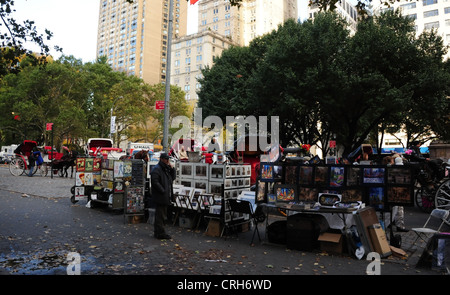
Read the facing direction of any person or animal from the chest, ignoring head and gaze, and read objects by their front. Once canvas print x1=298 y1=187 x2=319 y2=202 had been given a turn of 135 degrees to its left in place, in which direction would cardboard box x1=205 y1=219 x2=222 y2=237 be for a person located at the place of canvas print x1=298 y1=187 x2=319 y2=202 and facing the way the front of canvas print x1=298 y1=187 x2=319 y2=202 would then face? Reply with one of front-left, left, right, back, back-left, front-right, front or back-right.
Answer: back-left

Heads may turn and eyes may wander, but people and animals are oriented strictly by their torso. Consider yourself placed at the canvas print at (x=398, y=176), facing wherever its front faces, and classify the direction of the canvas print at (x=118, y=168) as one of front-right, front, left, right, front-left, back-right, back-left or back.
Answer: right

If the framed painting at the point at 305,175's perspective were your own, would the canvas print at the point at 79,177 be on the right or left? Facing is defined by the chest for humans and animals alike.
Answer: on its right

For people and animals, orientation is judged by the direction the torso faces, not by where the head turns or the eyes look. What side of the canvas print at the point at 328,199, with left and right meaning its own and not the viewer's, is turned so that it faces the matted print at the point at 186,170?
right

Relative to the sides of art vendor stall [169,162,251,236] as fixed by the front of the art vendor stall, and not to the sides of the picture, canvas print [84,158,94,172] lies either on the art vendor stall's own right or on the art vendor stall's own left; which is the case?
on the art vendor stall's own right

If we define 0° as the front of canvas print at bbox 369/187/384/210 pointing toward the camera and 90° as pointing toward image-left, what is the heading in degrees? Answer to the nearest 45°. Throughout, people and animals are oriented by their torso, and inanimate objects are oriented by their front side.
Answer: approximately 0°

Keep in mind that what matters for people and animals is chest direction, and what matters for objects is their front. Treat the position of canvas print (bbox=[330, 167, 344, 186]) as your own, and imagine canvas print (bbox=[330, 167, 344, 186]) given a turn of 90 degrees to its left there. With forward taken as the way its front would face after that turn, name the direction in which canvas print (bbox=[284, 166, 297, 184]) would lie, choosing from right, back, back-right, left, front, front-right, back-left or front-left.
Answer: back

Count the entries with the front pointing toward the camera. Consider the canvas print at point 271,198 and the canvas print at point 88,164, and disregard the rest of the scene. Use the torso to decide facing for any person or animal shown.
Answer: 2

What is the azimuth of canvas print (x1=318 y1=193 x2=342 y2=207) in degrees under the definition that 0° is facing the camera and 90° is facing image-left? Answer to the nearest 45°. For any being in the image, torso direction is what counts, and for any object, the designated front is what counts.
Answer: approximately 0°

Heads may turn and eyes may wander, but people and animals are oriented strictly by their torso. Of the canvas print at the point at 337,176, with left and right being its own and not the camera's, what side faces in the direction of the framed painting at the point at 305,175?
right

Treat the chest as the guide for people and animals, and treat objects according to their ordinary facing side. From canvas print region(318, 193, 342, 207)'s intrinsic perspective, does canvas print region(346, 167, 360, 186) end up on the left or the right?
on its left

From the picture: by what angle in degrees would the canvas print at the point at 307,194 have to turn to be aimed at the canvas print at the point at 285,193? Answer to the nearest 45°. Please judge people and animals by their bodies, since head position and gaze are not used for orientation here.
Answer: approximately 90° to its right

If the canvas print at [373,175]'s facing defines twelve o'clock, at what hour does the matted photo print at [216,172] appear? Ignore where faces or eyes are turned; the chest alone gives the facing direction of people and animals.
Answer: the matted photo print at [216,172] is roughly at 3 o'clock from the canvas print at [373,175].
